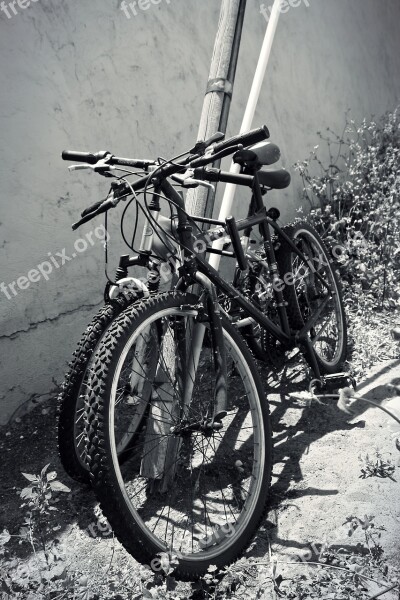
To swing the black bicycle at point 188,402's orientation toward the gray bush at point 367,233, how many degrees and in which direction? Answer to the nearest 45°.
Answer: approximately 180°

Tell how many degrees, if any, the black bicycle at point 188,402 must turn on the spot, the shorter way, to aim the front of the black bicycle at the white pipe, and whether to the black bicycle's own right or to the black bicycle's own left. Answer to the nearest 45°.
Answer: approximately 180°

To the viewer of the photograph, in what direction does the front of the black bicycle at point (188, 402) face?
facing the viewer and to the left of the viewer
